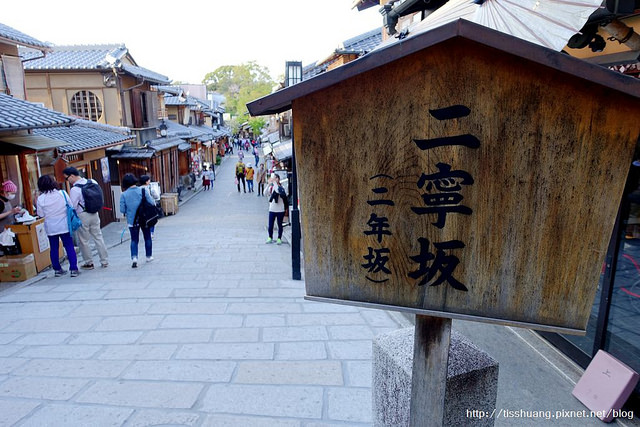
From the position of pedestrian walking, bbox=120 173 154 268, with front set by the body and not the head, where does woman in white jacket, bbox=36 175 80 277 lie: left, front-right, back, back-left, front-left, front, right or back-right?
left

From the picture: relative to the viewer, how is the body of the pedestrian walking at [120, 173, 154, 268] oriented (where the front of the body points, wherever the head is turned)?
away from the camera

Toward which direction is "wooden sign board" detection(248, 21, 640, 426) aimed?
toward the camera

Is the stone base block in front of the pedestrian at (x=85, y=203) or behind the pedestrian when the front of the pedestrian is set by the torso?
behind

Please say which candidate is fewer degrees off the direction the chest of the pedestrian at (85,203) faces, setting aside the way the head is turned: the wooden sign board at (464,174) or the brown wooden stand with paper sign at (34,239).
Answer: the brown wooden stand with paper sign

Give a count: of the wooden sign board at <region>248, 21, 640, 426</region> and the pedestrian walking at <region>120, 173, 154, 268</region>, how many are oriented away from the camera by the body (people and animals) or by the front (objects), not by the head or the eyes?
1

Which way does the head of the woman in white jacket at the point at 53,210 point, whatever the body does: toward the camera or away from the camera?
away from the camera

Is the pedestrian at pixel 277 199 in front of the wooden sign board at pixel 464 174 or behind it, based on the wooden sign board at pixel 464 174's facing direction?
behind

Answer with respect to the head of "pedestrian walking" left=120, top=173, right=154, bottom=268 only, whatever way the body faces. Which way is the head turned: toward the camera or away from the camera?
away from the camera

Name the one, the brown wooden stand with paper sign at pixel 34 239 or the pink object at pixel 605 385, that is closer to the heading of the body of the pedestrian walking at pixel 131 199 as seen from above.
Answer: the brown wooden stand with paper sign

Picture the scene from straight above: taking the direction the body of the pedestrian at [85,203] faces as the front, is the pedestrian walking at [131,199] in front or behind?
behind

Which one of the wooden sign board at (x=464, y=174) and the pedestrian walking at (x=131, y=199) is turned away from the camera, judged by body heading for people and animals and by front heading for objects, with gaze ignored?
the pedestrian walking

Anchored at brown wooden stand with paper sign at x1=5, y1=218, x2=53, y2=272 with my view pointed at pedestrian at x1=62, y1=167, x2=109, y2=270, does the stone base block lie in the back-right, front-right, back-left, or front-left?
front-right

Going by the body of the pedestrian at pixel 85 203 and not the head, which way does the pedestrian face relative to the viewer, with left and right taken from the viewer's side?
facing away from the viewer and to the left of the viewer

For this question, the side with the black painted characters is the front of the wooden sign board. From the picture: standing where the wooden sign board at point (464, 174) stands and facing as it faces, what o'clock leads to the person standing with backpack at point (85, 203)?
The person standing with backpack is roughly at 4 o'clock from the wooden sign board.
